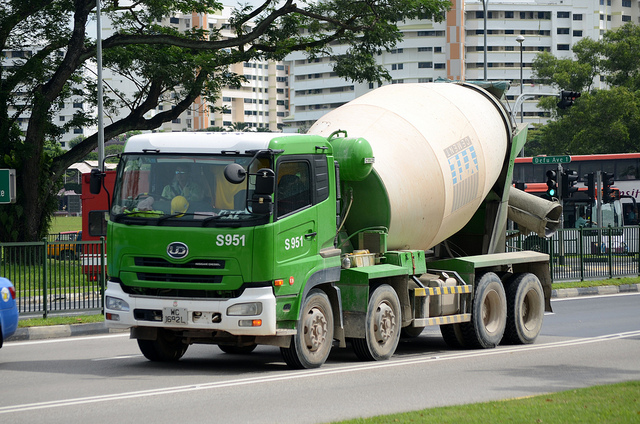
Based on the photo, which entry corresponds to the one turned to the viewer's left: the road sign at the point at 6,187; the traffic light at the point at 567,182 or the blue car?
the blue car

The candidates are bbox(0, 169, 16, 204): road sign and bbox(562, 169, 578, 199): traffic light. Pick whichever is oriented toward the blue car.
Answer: the road sign

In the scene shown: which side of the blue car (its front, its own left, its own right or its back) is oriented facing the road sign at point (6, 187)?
right

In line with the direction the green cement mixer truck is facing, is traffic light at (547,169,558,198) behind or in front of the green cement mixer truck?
behind

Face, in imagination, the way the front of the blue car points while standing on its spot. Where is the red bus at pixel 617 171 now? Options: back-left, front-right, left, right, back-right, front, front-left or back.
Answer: back-right

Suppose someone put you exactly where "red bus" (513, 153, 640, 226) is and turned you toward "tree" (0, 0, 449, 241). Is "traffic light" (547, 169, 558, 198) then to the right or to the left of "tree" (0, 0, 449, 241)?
left

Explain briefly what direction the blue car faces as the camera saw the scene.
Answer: facing to the left of the viewer

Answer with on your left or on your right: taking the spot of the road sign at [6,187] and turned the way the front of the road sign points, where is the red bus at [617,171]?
on your left

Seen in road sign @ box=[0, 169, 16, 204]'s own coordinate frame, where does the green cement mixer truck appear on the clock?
The green cement mixer truck is roughly at 11 o'clock from the road sign.

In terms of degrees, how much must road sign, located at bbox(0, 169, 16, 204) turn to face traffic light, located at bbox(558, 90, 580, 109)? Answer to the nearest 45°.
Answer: approximately 135° to its left
